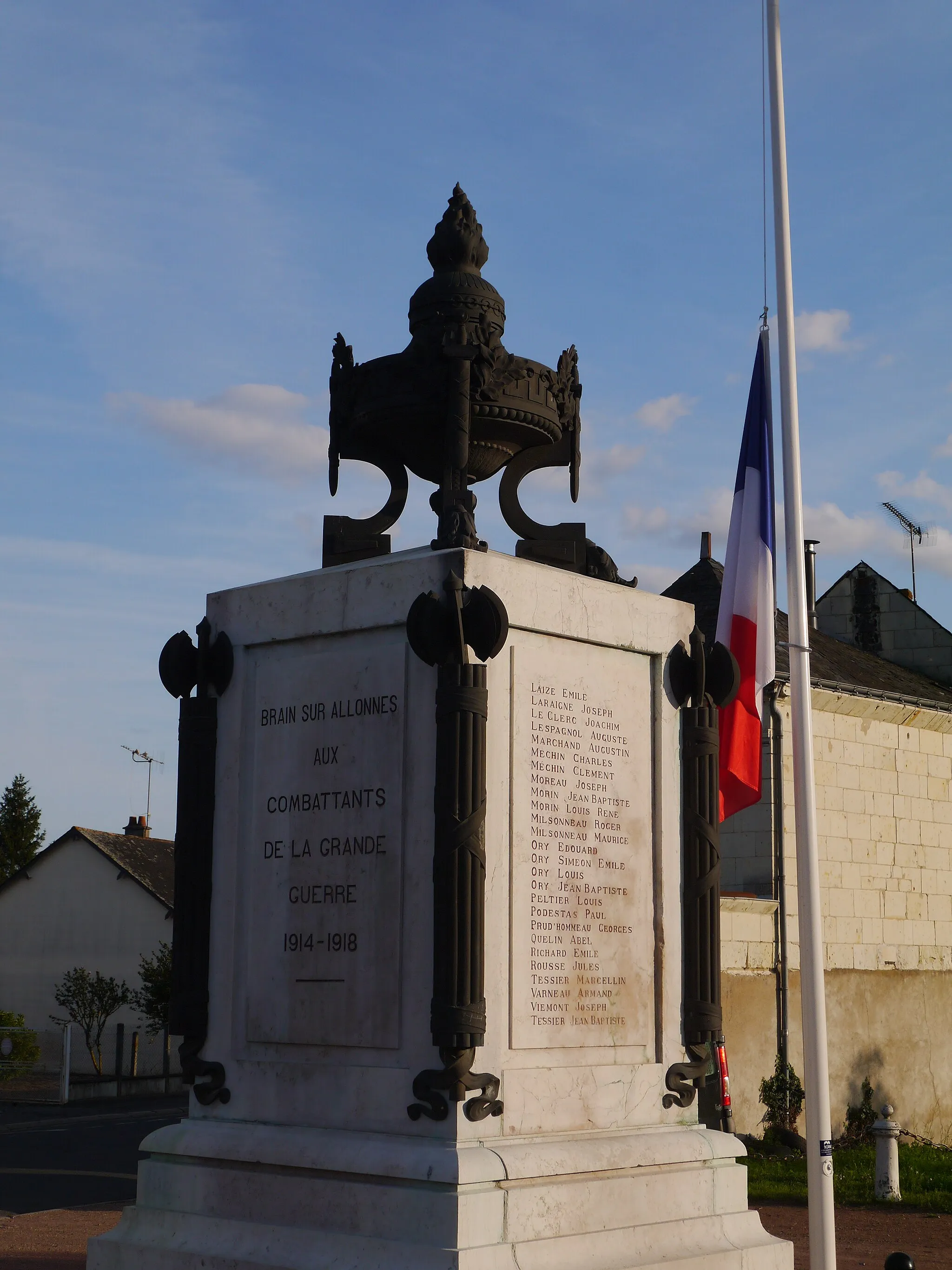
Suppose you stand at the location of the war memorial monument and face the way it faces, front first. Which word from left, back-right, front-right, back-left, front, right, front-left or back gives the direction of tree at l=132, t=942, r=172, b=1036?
back-right

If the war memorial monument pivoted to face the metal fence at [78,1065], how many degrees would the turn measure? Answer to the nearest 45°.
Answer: approximately 135° to its right

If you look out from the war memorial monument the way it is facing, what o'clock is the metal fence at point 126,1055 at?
The metal fence is roughly at 4 o'clock from the war memorial monument.

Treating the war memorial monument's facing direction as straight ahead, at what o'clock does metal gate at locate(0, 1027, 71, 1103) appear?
The metal gate is roughly at 4 o'clock from the war memorial monument.

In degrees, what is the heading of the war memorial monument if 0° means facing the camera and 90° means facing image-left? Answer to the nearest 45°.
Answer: approximately 45°

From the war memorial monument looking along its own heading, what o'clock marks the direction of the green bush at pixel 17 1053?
The green bush is roughly at 4 o'clock from the war memorial monument.

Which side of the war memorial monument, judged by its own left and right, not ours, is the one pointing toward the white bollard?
back

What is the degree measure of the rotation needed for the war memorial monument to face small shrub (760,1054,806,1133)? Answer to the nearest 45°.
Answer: approximately 135° to its right

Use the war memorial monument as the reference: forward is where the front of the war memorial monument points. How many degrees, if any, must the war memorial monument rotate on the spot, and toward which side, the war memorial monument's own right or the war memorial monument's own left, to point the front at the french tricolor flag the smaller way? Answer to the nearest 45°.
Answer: approximately 180°
